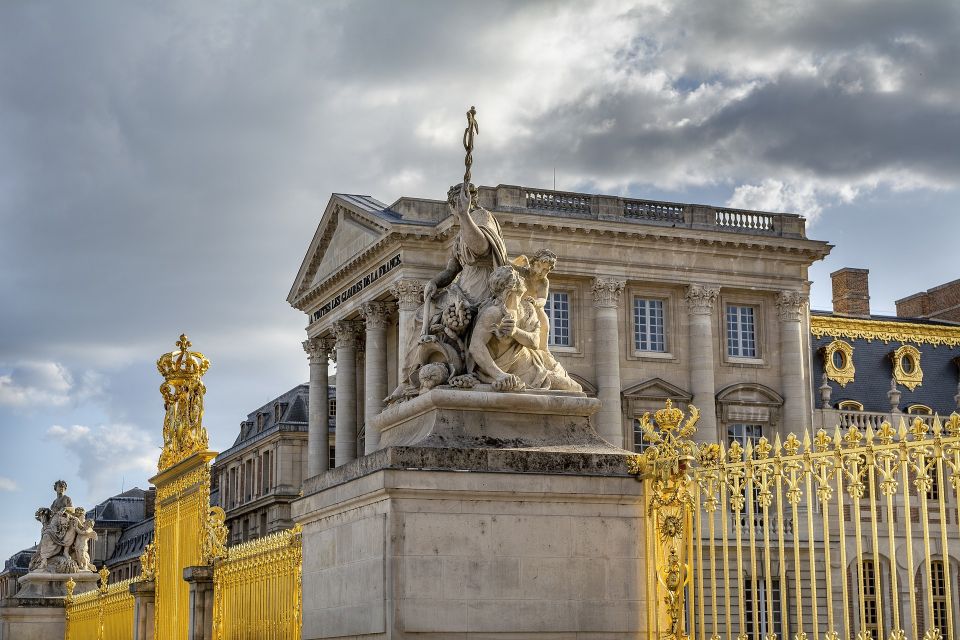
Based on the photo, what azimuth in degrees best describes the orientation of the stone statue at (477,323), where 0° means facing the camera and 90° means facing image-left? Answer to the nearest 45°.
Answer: approximately 45°

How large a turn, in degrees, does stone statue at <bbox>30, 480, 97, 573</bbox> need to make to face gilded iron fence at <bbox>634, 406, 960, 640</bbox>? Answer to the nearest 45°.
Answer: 0° — it already faces it

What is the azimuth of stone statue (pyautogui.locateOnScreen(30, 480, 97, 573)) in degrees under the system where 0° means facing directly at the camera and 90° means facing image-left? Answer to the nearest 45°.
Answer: approximately 0°
